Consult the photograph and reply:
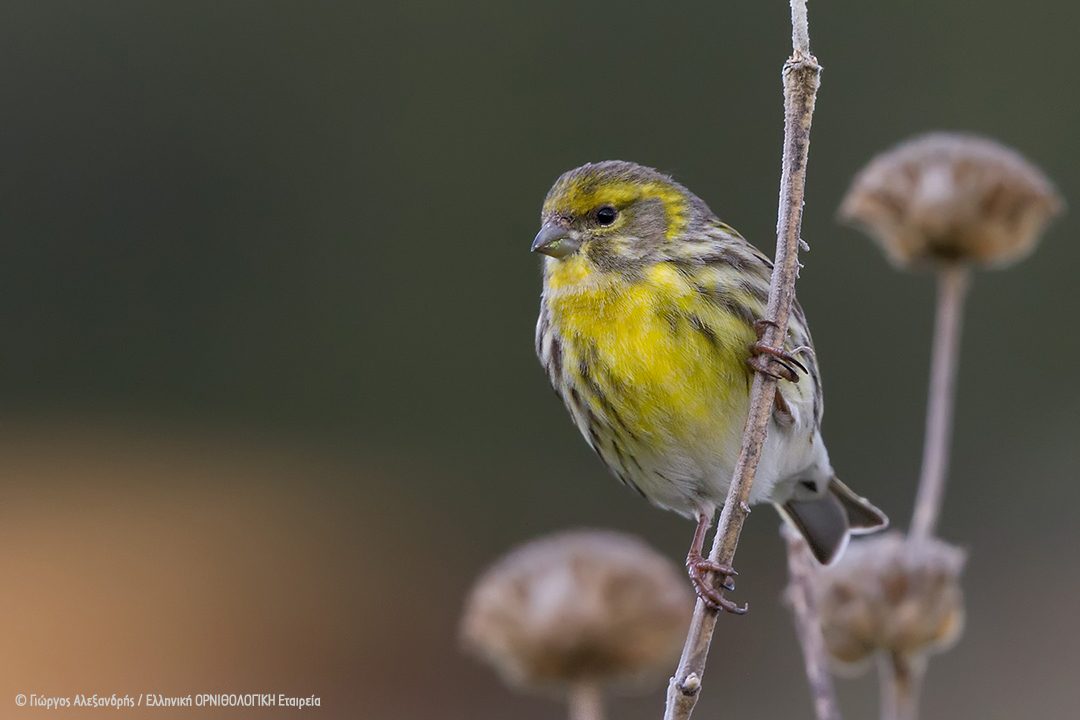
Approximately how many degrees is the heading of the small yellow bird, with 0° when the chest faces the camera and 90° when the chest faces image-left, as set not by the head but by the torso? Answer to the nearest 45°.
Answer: approximately 45°
